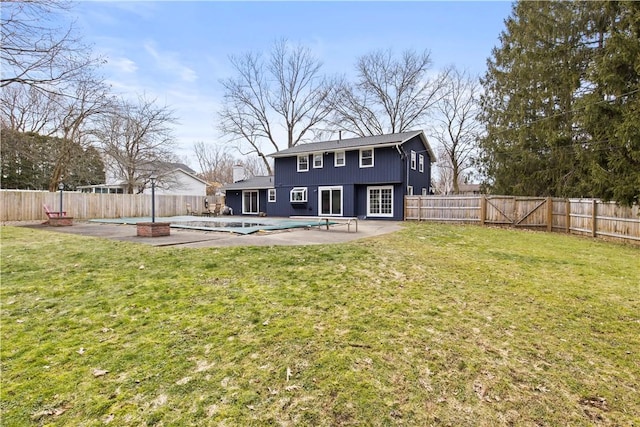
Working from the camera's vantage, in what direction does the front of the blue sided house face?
facing away from the viewer and to the right of the viewer

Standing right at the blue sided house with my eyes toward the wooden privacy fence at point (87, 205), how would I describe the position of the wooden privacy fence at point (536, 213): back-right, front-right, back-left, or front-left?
back-left

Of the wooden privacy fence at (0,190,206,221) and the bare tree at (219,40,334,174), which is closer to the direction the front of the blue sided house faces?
the bare tree

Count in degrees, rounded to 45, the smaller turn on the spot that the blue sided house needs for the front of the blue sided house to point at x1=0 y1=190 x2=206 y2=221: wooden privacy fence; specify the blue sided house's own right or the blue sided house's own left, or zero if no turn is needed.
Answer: approximately 135° to the blue sided house's own left

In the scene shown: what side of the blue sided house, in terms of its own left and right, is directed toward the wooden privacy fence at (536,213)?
right

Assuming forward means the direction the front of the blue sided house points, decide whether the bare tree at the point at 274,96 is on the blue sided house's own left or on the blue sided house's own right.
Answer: on the blue sided house's own left

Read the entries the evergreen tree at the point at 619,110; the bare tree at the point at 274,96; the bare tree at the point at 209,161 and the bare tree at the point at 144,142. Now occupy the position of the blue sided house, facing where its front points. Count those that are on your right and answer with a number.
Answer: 1

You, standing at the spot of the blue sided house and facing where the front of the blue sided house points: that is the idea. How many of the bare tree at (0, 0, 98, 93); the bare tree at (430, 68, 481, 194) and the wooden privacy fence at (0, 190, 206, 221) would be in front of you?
1

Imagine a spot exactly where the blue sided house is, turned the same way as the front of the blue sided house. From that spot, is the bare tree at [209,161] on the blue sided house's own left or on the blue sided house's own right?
on the blue sided house's own left

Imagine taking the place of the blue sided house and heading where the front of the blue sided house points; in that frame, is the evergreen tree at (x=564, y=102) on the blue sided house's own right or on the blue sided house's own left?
on the blue sided house's own right

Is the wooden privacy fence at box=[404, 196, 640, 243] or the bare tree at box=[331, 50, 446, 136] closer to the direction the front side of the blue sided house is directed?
the bare tree

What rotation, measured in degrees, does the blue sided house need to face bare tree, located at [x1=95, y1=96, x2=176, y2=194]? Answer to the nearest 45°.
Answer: approximately 135° to its left

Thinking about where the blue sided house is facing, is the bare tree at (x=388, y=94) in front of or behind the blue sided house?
in front

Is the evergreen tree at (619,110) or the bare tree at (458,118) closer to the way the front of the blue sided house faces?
the bare tree
